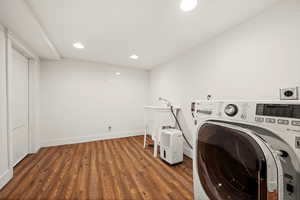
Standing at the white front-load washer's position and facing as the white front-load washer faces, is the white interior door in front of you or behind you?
in front

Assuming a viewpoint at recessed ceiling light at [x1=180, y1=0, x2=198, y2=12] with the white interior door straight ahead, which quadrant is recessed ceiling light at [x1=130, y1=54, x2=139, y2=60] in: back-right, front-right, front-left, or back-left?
front-right

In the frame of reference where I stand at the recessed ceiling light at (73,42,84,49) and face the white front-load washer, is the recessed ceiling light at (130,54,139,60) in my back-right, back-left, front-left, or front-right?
front-left

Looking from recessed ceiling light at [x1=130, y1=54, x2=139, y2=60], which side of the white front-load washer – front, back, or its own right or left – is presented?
right

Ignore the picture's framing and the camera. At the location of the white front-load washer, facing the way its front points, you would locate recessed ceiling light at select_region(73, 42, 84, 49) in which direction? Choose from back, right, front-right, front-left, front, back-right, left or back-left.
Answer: front-right
